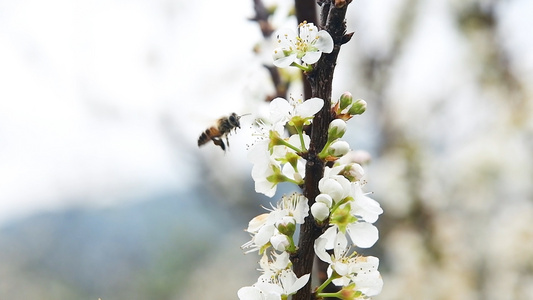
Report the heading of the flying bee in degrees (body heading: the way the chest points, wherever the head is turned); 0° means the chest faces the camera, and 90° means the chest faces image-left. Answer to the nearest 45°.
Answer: approximately 270°
